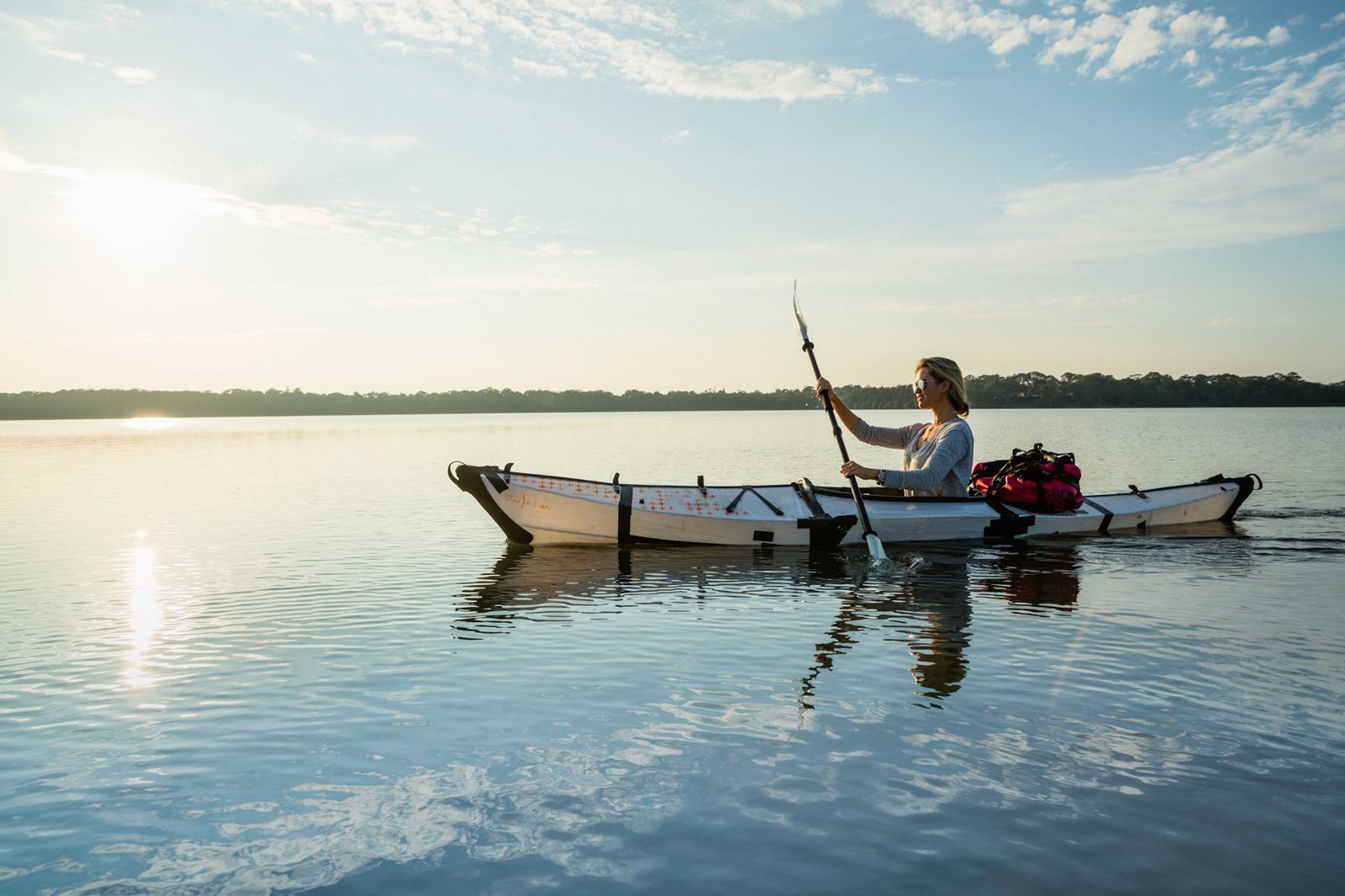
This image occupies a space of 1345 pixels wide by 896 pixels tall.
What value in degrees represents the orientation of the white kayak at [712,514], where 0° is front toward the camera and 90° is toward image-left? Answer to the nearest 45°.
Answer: approximately 90°

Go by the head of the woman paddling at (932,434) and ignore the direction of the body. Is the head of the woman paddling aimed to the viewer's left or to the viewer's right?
to the viewer's left
